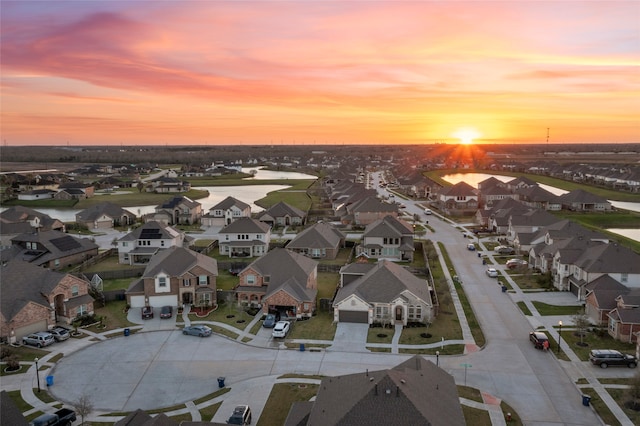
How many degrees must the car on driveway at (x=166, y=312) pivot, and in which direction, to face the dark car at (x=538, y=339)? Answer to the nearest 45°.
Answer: approximately 135° to its right

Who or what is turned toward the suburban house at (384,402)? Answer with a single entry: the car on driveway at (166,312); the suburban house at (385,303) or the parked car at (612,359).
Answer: the suburban house at (385,303)

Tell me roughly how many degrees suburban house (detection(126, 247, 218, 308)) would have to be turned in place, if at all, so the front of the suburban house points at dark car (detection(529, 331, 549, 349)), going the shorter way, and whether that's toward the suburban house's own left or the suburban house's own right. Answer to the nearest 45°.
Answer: approximately 45° to the suburban house's own left

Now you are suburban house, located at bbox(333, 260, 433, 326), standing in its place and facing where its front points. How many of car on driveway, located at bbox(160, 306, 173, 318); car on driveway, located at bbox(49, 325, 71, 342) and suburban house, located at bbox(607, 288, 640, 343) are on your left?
1

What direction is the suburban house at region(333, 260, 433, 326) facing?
toward the camera

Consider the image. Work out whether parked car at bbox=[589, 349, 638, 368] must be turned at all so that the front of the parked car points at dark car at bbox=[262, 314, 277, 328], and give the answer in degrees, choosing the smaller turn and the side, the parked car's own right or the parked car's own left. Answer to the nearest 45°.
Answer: approximately 180°

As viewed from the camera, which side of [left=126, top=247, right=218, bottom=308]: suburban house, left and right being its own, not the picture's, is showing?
front

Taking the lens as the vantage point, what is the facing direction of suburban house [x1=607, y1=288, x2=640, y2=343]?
facing the viewer and to the left of the viewer

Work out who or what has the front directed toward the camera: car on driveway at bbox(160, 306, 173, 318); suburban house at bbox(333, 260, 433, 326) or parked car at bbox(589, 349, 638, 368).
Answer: the suburban house

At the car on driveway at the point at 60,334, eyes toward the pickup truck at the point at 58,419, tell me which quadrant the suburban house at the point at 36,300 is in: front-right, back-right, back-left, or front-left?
back-right

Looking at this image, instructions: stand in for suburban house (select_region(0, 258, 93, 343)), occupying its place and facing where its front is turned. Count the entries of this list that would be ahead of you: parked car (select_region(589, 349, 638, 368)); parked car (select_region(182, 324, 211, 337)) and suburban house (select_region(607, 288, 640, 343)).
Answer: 3

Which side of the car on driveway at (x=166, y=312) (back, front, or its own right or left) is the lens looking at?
back

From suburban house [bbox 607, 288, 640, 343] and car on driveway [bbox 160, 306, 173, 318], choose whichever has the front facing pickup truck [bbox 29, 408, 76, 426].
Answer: the suburban house
